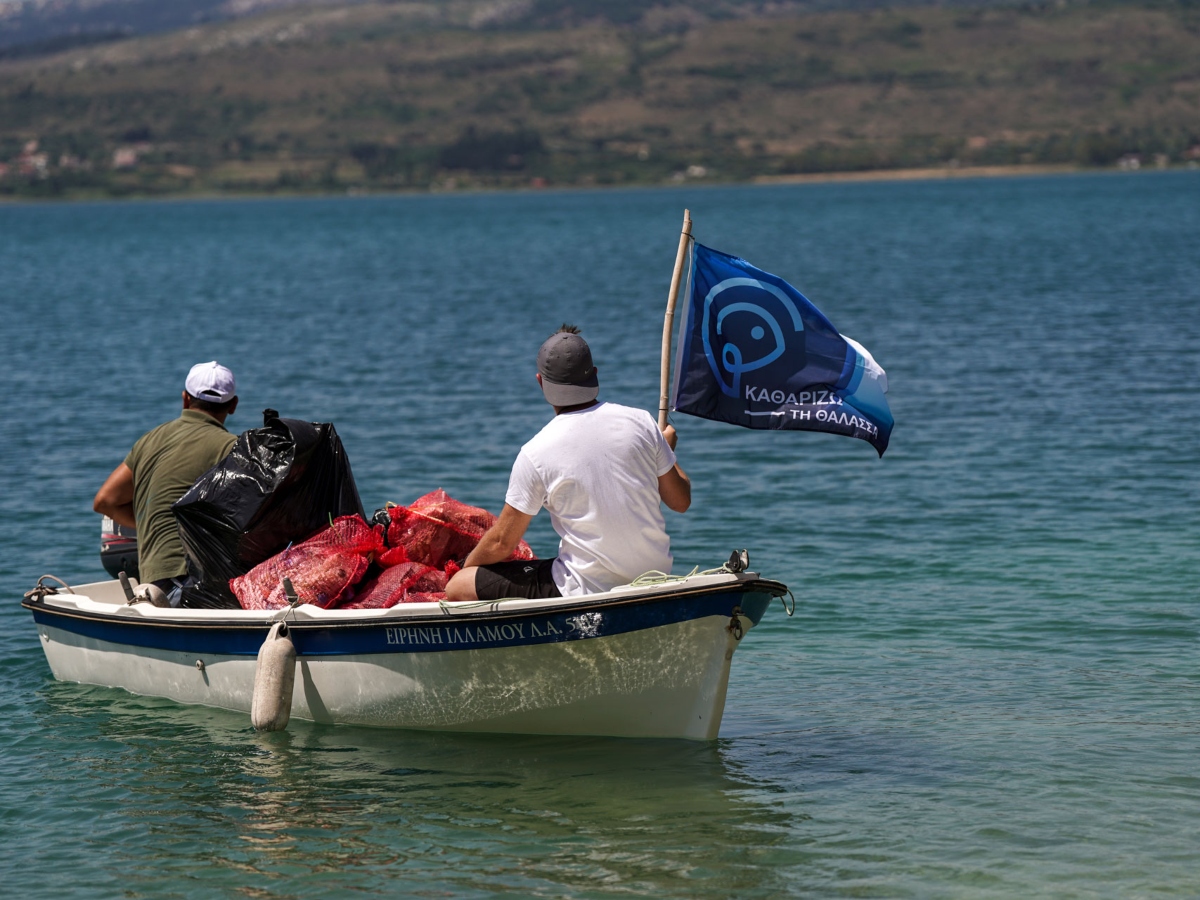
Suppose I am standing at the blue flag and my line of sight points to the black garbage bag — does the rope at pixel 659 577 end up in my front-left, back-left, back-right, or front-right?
front-left

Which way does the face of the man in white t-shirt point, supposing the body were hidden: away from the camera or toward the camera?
away from the camera

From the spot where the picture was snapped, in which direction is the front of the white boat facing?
facing the viewer and to the right of the viewer

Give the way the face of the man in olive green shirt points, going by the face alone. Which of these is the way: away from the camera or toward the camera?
away from the camera
